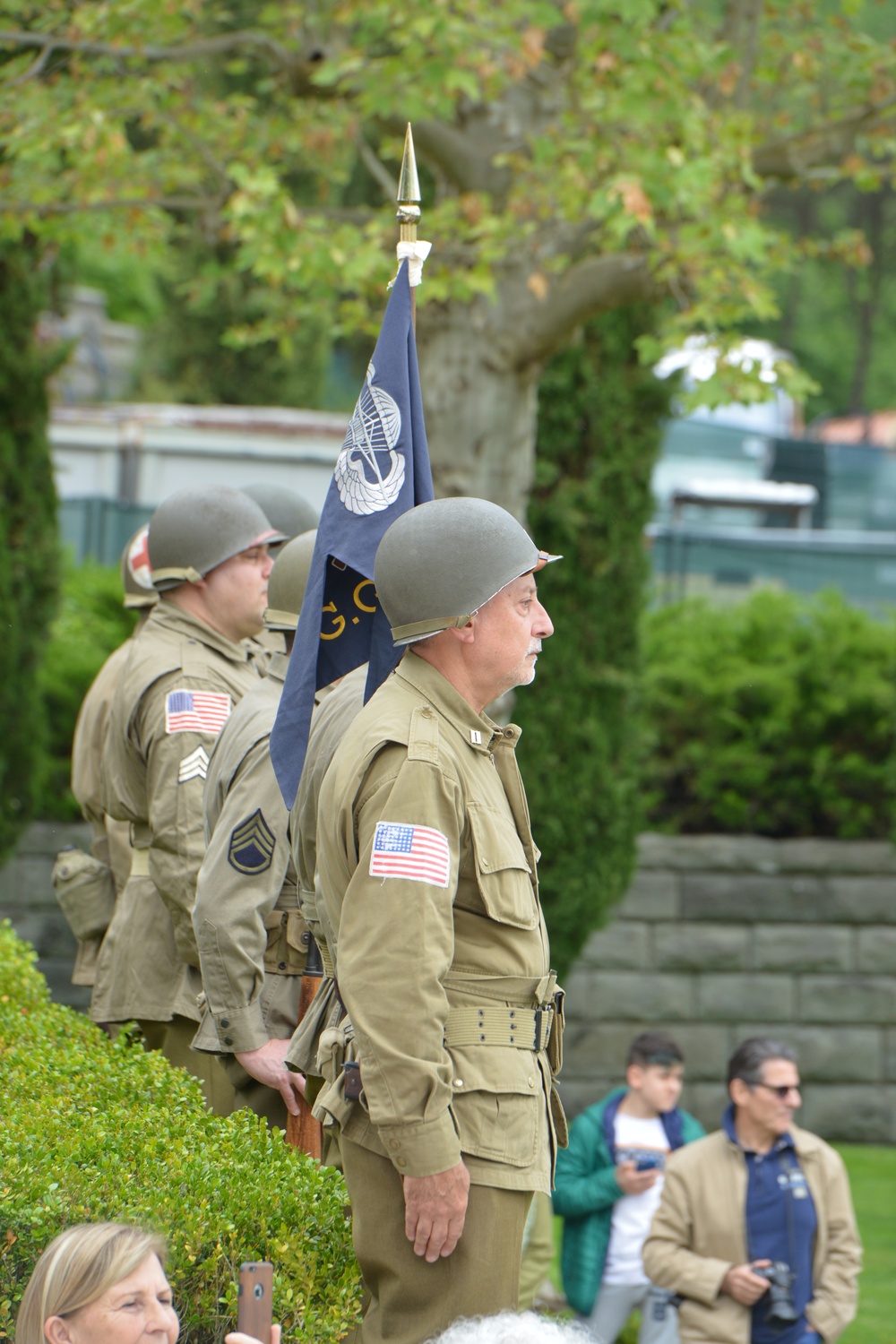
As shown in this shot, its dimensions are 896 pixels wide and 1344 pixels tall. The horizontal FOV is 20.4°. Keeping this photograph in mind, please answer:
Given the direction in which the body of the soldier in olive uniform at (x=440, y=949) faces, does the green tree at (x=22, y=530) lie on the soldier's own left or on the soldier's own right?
on the soldier's own left

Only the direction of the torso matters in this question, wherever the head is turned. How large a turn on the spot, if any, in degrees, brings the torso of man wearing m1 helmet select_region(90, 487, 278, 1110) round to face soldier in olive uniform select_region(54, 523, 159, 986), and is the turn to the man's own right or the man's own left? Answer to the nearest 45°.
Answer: approximately 90° to the man's own left

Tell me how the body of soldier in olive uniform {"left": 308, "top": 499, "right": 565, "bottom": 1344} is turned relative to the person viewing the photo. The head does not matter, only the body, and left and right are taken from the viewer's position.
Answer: facing to the right of the viewer

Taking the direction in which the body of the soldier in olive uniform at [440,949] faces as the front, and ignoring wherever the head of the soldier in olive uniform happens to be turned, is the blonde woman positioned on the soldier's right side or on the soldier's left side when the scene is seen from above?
on the soldier's right side

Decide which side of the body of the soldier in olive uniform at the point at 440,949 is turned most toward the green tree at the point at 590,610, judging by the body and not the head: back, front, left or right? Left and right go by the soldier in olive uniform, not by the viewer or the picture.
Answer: left

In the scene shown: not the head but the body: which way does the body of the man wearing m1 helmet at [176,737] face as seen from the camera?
to the viewer's right

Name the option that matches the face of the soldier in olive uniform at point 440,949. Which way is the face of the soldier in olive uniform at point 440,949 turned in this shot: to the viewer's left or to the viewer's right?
to the viewer's right

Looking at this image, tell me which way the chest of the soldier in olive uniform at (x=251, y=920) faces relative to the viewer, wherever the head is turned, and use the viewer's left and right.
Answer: facing to the right of the viewer

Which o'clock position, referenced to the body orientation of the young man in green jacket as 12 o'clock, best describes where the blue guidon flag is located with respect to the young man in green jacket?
The blue guidon flag is roughly at 2 o'clock from the young man in green jacket.

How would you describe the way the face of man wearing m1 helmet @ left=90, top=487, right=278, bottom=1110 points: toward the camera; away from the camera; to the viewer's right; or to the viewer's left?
to the viewer's right

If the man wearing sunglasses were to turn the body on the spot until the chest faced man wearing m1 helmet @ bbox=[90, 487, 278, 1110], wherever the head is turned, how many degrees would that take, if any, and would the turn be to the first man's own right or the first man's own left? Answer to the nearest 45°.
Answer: approximately 90° to the first man's own right

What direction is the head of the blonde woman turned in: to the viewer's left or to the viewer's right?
to the viewer's right
